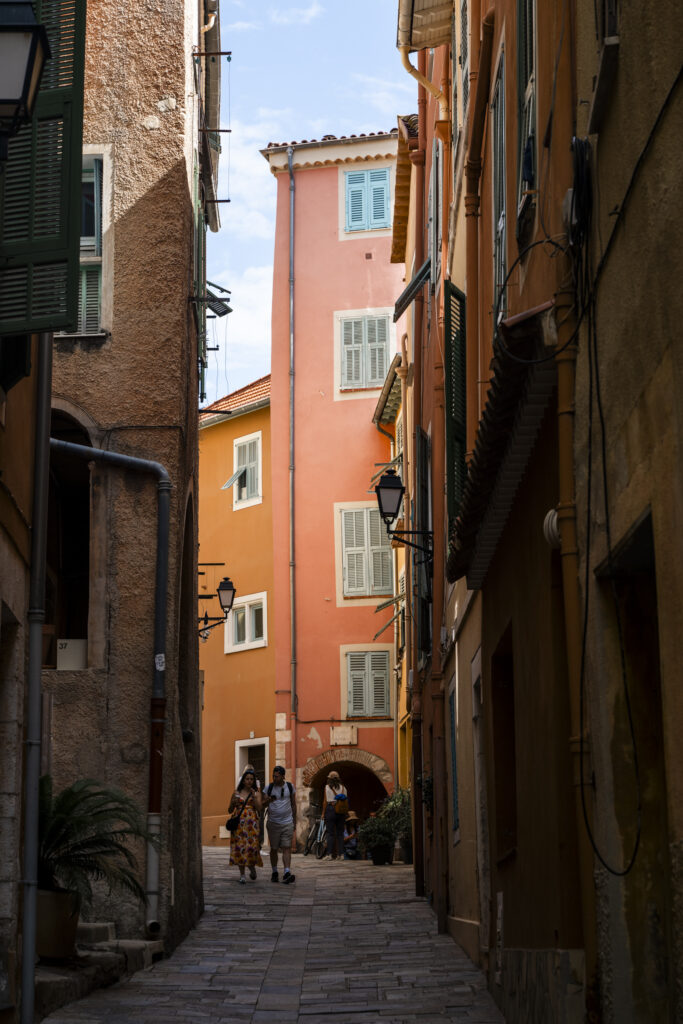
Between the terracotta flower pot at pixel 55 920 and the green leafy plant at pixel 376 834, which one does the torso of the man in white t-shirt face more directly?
the terracotta flower pot

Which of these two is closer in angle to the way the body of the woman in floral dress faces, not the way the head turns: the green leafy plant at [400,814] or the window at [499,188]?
the window

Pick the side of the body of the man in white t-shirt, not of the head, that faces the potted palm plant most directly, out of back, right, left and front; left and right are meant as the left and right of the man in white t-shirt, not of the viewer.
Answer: front

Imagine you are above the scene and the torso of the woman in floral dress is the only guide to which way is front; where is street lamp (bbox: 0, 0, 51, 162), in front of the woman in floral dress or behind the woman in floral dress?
in front

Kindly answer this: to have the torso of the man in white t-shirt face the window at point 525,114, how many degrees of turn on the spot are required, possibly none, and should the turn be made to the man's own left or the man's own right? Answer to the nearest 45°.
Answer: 0° — they already face it

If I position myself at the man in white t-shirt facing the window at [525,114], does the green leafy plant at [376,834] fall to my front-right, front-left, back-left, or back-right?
back-left

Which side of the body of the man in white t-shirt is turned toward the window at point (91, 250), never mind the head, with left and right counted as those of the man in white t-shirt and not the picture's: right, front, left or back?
front

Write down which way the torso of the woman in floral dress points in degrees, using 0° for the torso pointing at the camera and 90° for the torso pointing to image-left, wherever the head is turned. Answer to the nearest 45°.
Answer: approximately 0°

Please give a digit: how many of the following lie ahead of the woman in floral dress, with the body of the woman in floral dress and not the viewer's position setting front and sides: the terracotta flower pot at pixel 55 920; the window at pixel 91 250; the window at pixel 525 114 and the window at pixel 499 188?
4

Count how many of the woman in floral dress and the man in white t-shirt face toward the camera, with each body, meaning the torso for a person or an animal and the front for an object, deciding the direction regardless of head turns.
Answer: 2

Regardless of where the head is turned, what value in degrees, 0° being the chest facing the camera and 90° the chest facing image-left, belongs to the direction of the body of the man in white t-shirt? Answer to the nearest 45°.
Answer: approximately 0°

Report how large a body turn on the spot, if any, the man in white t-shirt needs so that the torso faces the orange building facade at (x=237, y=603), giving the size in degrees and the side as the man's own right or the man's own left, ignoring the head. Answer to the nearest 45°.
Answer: approximately 180°
